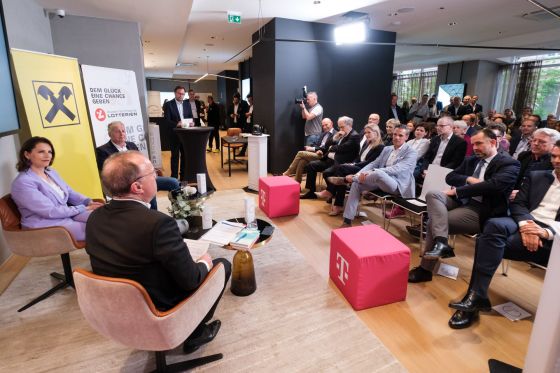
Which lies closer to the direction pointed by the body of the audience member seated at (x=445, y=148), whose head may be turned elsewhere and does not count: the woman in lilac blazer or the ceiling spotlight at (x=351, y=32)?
the woman in lilac blazer

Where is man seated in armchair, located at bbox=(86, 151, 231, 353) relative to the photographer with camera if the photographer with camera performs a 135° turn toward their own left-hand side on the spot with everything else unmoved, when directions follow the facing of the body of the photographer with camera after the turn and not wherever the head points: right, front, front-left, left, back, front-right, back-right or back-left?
front-right

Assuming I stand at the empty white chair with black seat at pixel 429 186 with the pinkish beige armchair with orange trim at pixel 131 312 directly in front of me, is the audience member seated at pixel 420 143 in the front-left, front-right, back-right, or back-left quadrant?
back-right

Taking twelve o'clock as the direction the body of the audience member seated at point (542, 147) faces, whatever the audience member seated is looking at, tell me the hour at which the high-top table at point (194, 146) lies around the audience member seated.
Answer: The high-top table is roughly at 1 o'clock from the audience member seated.

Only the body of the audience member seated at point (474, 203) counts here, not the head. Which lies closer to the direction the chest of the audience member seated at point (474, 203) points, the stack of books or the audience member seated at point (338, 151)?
the stack of books

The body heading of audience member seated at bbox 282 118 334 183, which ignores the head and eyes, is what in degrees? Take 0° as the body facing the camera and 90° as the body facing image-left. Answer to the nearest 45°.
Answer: approximately 45°

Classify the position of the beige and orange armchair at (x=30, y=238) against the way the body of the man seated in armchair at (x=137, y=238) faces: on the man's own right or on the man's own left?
on the man's own left

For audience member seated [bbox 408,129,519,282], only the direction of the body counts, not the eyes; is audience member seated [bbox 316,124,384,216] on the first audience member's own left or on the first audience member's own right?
on the first audience member's own right

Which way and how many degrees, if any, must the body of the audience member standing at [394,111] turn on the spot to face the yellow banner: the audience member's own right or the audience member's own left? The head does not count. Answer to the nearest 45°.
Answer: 0° — they already face it
